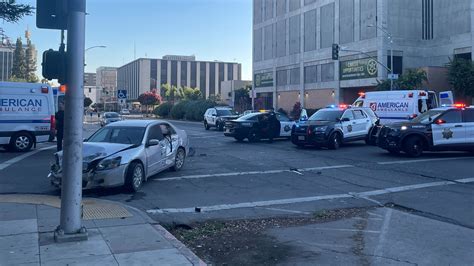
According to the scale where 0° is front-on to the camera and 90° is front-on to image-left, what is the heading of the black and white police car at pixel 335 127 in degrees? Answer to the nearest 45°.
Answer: approximately 45°

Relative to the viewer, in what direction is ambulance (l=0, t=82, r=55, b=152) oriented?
to the viewer's left

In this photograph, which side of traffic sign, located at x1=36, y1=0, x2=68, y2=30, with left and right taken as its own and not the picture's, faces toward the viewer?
back

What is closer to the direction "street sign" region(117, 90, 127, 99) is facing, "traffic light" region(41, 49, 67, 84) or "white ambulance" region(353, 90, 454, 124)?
the traffic light

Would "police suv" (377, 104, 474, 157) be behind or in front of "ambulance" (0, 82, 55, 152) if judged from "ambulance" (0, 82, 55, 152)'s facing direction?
behind

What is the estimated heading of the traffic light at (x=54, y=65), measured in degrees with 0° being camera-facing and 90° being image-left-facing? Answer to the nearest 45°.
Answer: approximately 135°

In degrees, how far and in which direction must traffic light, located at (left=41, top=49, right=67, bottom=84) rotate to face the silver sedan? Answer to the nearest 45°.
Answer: approximately 45° to its right

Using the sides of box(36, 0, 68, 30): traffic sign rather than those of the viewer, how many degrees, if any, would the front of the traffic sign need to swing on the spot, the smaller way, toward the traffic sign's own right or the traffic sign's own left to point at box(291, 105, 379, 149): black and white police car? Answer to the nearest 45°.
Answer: approximately 45° to the traffic sign's own right

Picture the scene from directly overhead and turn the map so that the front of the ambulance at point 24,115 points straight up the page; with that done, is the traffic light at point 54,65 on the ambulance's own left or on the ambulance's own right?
on the ambulance's own left

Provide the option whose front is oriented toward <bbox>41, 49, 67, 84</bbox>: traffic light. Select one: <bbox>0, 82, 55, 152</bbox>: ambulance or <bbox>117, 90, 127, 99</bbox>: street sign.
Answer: the street sign
